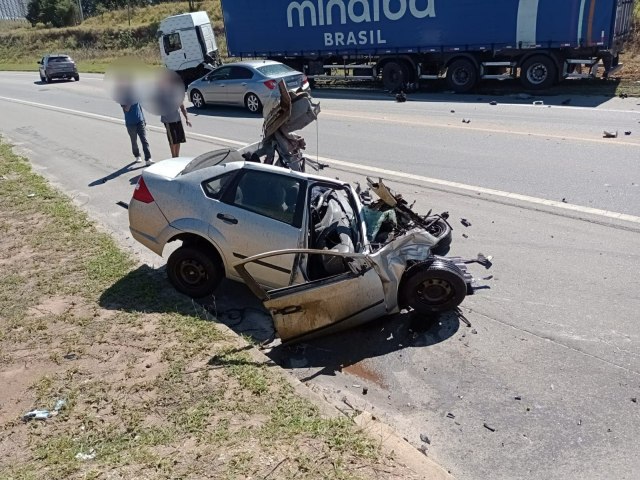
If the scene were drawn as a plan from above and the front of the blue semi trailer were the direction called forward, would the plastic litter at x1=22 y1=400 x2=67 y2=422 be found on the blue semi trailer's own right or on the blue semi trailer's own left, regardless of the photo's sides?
on the blue semi trailer's own left

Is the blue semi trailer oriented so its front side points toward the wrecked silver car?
no

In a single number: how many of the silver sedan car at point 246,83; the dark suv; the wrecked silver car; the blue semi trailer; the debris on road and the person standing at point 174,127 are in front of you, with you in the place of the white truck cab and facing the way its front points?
1

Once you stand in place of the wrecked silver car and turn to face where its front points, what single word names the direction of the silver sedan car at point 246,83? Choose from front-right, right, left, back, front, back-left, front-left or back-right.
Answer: left

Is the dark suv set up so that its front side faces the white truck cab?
no

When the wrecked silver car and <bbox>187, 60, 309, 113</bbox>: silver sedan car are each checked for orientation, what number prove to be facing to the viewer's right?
1

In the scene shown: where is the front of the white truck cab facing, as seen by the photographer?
facing away from the viewer and to the left of the viewer

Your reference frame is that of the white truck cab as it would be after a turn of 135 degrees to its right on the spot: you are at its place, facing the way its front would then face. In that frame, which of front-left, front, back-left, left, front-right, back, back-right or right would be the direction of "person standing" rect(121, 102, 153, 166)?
right

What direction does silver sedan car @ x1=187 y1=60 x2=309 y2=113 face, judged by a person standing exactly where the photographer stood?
facing away from the viewer and to the left of the viewer

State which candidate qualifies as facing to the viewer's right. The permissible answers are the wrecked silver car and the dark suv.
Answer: the wrecked silver car

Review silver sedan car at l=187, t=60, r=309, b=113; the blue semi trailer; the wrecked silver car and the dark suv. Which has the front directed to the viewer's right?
the wrecked silver car

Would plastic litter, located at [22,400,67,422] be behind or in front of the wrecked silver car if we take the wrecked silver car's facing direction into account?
behind

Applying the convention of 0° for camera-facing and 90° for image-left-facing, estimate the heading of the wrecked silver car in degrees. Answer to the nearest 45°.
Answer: approximately 270°

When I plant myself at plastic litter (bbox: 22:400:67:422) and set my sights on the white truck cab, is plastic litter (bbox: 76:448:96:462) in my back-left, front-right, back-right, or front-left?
back-right

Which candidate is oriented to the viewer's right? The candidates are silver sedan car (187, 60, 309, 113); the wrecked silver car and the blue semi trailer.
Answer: the wrecked silver car

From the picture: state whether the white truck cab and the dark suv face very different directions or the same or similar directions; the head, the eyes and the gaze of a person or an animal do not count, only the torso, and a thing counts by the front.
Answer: same or similar directions

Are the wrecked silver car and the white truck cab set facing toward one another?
no

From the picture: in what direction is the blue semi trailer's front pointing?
to the viewer's left

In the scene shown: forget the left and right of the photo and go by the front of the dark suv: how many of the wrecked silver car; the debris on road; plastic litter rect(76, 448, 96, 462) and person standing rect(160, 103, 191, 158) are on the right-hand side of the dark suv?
0

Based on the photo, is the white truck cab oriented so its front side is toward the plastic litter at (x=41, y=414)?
no
